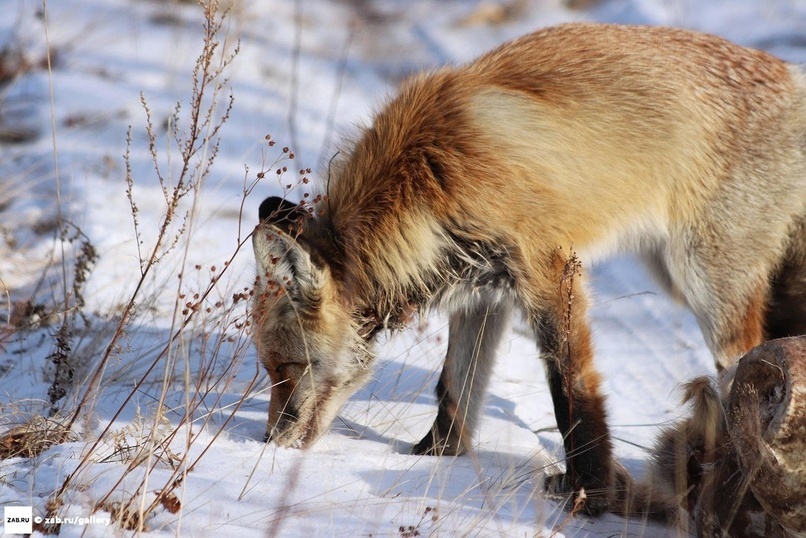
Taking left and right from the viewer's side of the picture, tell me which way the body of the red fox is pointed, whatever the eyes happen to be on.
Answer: facing to the left of the viewer
